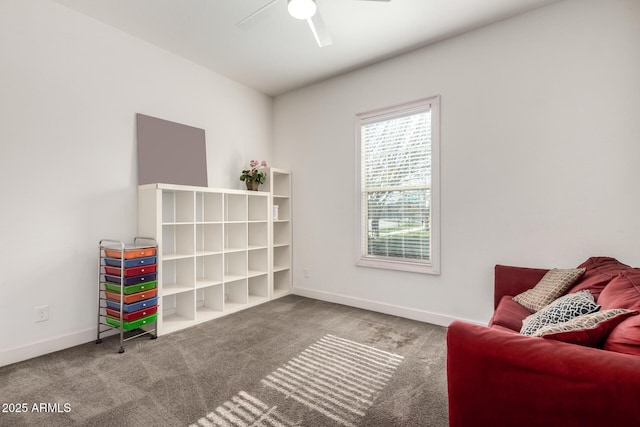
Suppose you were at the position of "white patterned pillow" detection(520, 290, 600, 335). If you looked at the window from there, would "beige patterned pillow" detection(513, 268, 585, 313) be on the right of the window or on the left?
right

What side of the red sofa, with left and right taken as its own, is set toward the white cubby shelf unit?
front

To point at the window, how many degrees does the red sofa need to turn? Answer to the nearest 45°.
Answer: approximately 45° to its right

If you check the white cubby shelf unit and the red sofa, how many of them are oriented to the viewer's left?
1

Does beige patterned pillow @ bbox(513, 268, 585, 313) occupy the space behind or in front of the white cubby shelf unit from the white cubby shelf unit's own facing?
in front

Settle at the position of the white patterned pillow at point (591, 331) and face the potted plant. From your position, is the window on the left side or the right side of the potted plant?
right

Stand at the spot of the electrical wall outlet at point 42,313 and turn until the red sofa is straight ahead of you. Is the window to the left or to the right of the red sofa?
left

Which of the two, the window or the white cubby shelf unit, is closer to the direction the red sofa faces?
the white cubby shelf unit

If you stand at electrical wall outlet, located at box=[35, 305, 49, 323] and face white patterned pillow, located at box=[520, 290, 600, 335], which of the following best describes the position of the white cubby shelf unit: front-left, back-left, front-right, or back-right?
front-left

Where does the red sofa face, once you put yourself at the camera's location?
facing to the left of the viewer

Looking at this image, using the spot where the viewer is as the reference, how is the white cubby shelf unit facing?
facing the viewer and to the right of the viewer

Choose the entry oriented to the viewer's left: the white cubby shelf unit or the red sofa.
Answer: the red sofa

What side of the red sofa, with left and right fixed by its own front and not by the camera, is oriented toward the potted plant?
front

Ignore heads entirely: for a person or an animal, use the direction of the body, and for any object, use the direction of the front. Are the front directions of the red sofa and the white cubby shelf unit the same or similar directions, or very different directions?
very different directions

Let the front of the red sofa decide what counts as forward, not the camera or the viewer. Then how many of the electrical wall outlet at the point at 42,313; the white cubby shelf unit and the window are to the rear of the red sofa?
0
